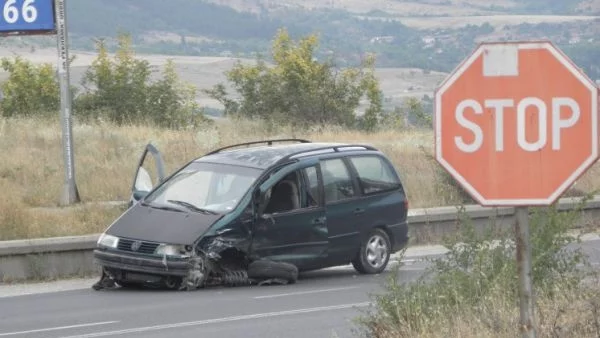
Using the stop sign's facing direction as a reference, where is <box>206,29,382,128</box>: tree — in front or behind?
behind

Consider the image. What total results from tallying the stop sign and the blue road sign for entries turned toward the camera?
2

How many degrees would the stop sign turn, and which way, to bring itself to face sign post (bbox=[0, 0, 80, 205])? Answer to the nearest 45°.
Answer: approximately 135° to its right

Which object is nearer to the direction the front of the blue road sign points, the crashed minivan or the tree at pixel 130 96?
the crashed minivan

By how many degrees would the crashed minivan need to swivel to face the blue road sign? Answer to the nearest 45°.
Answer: approximately 90° to its right

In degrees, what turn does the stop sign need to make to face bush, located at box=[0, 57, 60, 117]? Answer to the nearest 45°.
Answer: approximately 135° to its right

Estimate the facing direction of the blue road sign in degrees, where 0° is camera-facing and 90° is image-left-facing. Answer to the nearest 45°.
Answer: approximately 0°

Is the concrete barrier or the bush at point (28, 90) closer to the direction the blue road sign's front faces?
the concrete barrier
